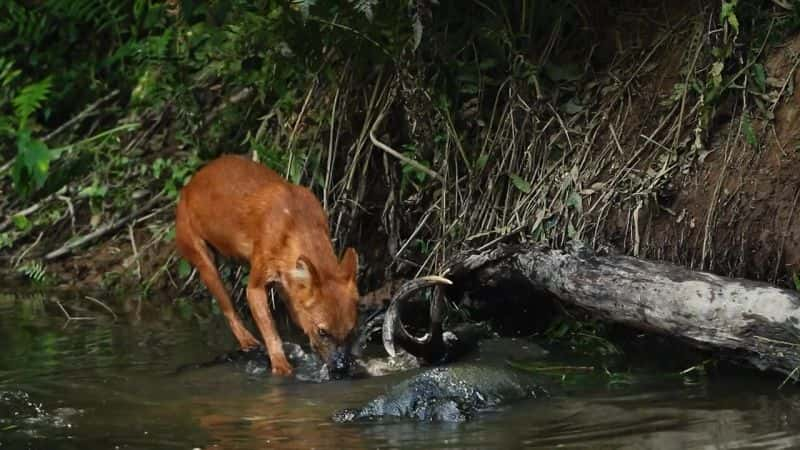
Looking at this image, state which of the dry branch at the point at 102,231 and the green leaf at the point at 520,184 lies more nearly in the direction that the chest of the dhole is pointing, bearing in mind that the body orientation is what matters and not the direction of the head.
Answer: the green leaf

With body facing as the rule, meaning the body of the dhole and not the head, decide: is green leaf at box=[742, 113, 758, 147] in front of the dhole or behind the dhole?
in front

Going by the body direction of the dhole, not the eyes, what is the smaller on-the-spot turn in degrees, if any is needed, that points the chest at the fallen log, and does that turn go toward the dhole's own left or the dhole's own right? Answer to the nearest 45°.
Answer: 0° — it already faces it

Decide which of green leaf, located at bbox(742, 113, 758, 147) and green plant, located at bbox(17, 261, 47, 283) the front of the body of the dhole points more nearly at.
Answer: the green leaf

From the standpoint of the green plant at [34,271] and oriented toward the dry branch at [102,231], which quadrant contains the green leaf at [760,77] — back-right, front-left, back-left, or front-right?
front-right

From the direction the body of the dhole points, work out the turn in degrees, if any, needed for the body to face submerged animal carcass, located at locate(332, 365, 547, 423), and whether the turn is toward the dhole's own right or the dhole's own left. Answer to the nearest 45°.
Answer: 0° — it already faces it

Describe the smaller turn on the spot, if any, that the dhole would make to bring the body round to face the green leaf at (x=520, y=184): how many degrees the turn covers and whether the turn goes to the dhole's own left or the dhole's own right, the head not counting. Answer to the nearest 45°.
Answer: approximately 45° to the dhole's own left

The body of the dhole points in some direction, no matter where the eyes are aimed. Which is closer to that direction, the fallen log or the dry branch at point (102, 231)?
the fallen log

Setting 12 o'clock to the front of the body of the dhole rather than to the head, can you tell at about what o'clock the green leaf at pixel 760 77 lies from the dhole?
The green leaf is roughly at 11 o'clock from the dhole.

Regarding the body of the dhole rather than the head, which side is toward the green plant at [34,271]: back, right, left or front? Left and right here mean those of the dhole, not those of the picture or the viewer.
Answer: back

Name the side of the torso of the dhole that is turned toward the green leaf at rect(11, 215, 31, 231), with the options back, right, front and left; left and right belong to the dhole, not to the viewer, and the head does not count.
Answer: back

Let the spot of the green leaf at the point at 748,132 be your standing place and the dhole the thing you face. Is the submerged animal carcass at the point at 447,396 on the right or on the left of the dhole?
left

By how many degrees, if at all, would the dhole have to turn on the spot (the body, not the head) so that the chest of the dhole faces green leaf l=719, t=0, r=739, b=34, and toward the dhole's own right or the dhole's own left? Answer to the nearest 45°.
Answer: approximately 45° to the dhole's own left

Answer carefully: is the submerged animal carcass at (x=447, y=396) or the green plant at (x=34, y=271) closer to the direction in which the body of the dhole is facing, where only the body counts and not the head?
the submerged animal carcass

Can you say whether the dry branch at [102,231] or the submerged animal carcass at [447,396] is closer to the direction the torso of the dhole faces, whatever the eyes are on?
the submerged animal carcass

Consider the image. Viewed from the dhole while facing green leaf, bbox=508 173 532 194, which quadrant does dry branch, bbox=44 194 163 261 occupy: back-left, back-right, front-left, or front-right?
back-left
